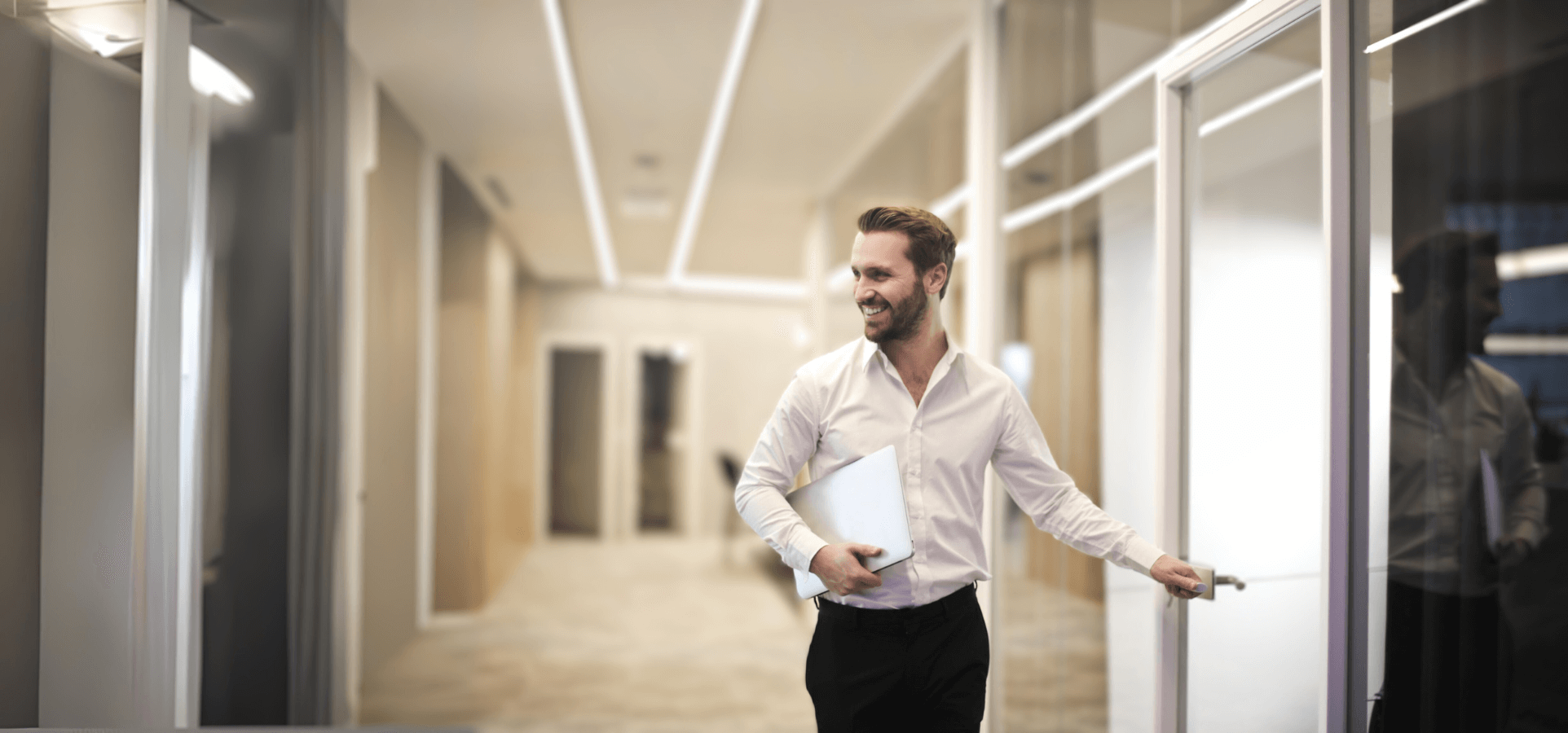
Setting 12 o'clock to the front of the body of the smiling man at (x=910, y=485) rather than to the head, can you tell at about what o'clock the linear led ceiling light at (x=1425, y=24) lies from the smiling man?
The linear led ceiling light is roughly at 9 o'clock from the smiling man.

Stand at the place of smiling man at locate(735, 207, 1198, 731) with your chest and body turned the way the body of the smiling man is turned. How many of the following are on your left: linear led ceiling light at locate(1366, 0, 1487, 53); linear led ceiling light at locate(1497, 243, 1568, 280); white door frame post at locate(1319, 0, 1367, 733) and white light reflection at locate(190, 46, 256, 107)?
3

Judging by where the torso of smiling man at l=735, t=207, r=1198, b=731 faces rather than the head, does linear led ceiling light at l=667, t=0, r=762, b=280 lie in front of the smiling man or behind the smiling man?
behind

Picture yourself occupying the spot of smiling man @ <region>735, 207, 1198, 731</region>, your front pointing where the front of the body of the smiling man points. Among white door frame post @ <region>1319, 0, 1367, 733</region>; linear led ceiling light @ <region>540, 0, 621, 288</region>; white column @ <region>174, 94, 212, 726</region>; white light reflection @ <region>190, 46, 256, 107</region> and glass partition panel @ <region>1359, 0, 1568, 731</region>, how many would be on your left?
2

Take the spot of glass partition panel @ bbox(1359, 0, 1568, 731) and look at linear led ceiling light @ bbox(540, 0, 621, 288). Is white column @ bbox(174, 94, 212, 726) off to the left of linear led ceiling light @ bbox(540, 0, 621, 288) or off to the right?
left

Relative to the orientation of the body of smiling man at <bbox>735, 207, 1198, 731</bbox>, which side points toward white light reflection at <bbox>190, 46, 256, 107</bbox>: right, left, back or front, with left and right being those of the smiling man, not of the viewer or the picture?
right

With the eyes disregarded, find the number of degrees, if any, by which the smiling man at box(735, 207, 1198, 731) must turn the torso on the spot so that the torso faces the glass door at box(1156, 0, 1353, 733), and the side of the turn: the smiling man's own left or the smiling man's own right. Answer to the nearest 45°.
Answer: approximately 135° to the smiling man's own left

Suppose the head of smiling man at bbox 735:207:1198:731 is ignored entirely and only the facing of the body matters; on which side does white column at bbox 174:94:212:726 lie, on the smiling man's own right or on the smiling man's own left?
on the smiling man's own right

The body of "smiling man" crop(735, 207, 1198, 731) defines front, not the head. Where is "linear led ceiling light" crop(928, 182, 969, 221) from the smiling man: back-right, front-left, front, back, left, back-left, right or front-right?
back

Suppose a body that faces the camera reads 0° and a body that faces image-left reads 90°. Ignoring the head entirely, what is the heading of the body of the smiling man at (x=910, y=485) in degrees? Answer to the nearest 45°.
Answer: approximately 0°

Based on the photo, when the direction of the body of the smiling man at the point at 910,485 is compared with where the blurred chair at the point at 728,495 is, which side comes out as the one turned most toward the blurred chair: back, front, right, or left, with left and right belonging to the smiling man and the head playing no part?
back

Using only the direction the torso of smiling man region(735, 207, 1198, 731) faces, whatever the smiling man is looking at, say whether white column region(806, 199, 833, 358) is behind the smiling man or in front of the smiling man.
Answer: behind
